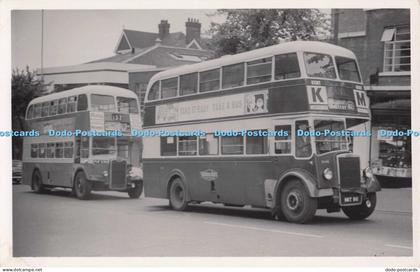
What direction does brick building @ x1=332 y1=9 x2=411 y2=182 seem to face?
toward the camera

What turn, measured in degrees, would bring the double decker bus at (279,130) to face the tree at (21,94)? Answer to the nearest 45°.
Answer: approximately 135° to its right

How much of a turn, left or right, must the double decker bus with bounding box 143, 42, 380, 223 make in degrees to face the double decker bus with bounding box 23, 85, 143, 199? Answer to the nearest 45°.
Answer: approximately 180°

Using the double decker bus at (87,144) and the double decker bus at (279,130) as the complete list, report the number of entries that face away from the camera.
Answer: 0

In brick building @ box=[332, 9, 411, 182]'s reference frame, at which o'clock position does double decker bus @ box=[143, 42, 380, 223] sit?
The double decker bus is roughly at 2 o'clock from the brick building.

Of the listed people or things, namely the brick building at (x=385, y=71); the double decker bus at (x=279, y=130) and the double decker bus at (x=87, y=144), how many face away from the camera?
0

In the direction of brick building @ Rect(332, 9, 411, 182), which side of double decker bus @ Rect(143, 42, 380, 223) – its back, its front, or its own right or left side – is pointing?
left

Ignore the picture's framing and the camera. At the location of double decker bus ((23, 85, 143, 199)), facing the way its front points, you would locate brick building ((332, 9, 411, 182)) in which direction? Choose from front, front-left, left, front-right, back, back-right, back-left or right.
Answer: front

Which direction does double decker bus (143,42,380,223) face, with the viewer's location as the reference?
facing the viewer and to the right of the viewer

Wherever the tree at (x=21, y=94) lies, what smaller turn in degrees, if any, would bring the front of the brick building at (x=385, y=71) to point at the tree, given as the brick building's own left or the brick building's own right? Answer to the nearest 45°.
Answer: approximately 45° to the brick building's own right

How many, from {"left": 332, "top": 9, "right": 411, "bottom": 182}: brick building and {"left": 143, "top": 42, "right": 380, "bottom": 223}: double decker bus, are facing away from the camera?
0

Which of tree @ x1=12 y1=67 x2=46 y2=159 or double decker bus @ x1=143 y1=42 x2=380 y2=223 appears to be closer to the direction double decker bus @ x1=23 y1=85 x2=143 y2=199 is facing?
the double decker bus

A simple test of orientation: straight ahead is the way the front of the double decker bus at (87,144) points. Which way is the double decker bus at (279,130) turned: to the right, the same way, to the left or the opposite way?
the same way
